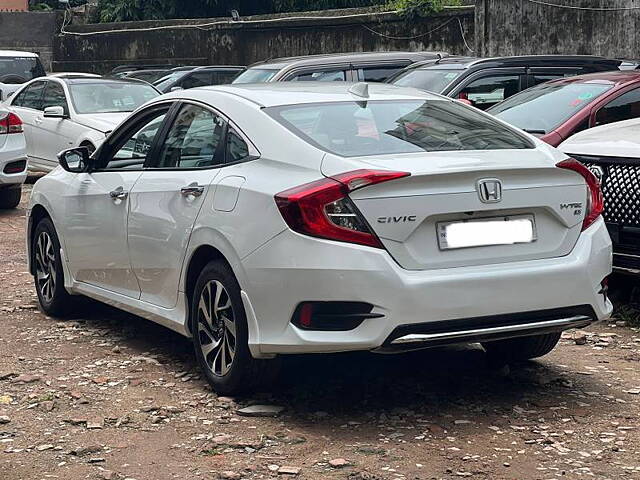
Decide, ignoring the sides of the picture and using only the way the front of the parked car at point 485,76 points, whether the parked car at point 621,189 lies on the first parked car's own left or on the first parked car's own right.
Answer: on the first parked car's own left

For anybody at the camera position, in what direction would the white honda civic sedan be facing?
facing away from the viewer and to the left of the viewer

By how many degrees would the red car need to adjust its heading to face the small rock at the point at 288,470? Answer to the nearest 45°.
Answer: approximately 45° to its left

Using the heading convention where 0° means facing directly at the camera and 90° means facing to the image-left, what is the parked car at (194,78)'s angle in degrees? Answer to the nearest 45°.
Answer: approximately 45°

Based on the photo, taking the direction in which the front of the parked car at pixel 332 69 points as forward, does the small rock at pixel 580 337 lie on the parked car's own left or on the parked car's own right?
on the parked car's own left

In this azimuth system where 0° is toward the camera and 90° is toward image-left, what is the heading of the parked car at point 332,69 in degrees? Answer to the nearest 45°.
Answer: approximately 45°

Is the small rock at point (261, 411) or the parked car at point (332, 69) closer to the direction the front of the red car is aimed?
the small rock

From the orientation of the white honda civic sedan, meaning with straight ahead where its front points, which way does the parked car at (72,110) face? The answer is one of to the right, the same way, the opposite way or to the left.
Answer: the opposite way
